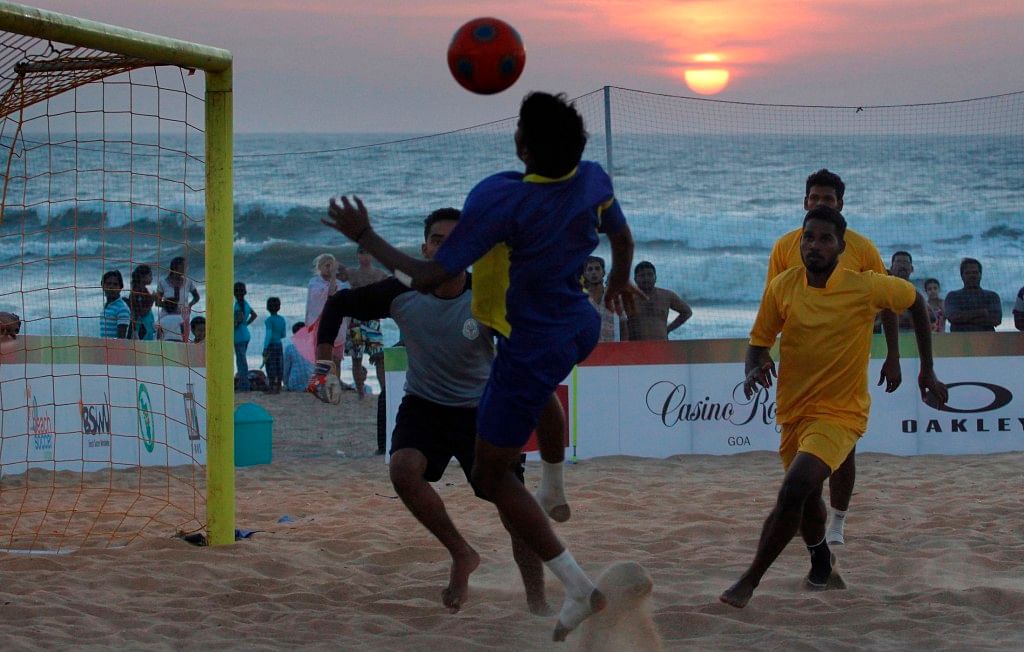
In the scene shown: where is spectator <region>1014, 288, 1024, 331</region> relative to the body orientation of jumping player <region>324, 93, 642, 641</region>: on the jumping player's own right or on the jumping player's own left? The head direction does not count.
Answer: on the jumping player's own right

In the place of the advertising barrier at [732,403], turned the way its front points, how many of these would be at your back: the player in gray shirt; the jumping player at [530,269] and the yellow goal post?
0

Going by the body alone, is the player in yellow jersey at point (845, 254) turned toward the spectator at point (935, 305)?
no

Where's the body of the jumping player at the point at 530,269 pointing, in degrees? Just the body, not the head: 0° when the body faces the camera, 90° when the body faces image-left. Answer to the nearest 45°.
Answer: approximately 135°

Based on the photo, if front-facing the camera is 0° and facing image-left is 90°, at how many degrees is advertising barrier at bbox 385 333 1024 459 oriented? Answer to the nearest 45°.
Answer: approximately 0°

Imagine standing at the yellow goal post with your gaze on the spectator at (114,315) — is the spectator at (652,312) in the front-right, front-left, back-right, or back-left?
front-right

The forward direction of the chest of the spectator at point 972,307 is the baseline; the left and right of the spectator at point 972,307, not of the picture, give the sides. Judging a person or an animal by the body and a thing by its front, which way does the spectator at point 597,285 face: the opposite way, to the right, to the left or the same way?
the same way

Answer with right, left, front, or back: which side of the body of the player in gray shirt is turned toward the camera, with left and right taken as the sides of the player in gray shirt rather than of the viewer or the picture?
front

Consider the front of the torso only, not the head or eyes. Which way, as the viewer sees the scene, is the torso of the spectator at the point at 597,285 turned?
toward the camera

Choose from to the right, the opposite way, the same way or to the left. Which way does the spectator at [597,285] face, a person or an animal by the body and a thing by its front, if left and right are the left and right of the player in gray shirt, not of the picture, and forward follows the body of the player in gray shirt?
the same way

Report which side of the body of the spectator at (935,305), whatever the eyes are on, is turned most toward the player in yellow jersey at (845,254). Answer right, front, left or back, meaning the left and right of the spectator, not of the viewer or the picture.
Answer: front

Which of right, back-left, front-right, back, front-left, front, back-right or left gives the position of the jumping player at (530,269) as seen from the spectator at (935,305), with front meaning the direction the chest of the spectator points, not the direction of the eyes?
front

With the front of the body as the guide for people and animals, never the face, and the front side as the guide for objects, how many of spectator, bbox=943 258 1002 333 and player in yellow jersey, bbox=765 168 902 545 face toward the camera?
2

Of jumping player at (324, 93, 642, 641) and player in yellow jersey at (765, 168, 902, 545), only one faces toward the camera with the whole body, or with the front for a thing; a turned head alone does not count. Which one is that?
the player in yellow jersey

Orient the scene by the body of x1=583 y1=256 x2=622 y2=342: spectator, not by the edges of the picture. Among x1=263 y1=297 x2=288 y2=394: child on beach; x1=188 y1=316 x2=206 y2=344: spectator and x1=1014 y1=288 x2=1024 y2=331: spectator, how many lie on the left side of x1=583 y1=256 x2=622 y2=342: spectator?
1

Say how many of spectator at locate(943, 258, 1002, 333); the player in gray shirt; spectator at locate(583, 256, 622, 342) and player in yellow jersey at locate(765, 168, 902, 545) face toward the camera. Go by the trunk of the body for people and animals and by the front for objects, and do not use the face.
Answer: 4

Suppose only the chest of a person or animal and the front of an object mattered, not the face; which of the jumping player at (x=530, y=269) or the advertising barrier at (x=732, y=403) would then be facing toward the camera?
the advertising barrier
